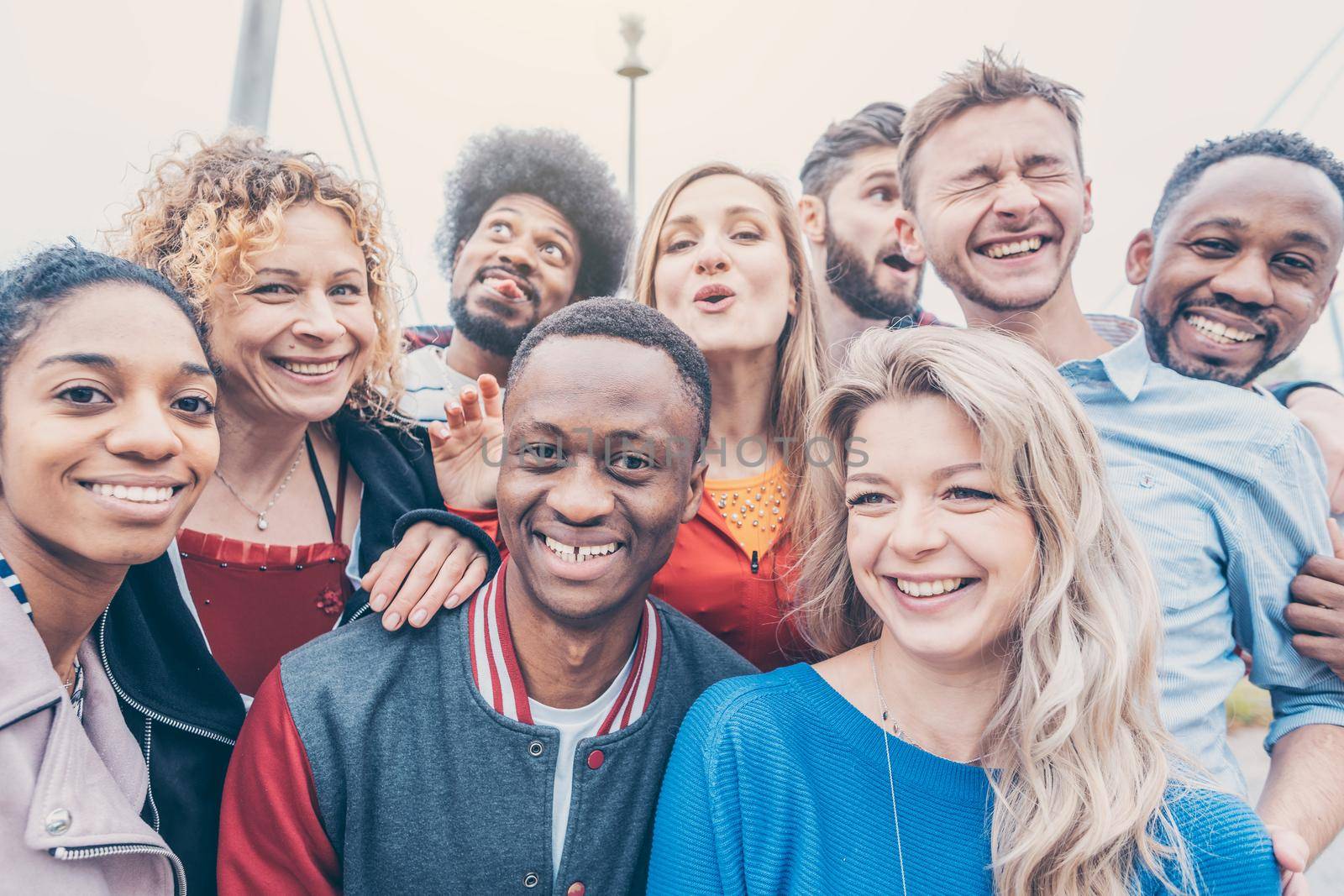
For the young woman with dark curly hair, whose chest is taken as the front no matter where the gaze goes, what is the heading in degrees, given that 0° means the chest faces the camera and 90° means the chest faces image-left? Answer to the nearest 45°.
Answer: approximately 315°

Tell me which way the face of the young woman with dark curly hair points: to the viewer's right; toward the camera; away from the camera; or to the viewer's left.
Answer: toward the camera

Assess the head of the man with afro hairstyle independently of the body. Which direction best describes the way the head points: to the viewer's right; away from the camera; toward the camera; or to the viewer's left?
toward the camera

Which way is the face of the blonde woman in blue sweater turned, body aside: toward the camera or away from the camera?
toward the camera

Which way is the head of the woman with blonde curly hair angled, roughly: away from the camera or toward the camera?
toward the camera

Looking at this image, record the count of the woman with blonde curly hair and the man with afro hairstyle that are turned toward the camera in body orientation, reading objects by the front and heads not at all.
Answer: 2

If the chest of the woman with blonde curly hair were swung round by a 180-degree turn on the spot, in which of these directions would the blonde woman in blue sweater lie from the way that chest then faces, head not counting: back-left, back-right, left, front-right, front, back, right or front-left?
back-right

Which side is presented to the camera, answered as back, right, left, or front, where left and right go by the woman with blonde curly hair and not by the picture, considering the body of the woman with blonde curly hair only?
front

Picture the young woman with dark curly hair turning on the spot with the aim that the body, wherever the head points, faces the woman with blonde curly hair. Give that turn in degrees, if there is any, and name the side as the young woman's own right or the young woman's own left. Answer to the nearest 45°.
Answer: approximately 90° to the young woman's own left

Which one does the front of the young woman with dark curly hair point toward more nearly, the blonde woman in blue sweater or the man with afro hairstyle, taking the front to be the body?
the blonde woman in blue sweater

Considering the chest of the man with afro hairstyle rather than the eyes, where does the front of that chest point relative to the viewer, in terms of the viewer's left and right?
facing the viewer
